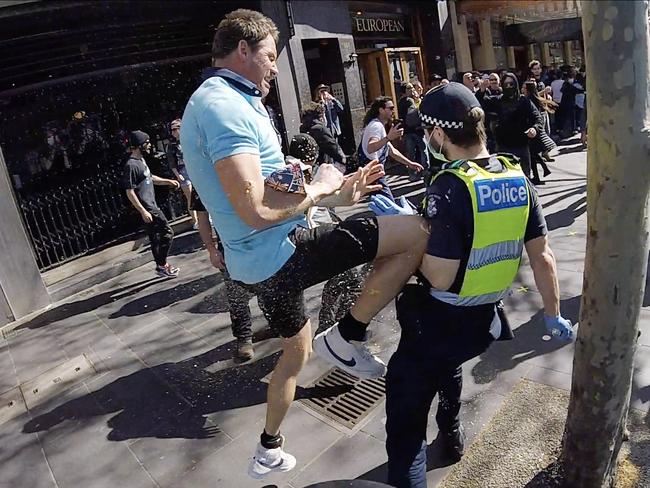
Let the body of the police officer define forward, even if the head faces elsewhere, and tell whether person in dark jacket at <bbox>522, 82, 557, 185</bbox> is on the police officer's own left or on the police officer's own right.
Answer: on the police officer's own right

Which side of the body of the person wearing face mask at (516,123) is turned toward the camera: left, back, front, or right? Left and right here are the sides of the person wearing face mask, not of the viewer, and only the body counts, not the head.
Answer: front

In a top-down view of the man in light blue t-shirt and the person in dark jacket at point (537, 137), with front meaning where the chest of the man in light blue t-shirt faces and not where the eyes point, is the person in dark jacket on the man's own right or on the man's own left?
on the man's own left

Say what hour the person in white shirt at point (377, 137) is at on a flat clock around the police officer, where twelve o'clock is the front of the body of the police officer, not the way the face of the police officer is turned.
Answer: The person in white shirt is roughly at 1 o'clock from the police officer.

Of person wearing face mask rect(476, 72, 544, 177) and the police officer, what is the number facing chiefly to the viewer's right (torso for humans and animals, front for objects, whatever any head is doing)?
0

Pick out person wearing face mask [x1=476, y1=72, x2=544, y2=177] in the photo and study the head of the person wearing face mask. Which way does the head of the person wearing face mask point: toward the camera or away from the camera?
toward the camera

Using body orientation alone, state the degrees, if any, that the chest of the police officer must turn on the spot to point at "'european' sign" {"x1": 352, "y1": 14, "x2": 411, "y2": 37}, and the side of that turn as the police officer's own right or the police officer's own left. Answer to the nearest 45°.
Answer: approximately 45° to the police officer's own right

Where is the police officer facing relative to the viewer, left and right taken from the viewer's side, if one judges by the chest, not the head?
facing away from the viewer and to the left of the viewer

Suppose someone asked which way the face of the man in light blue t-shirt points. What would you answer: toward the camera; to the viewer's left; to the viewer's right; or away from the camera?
to the viewer's right

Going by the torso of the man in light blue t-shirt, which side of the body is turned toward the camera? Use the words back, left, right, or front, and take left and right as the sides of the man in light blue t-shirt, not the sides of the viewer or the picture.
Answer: right

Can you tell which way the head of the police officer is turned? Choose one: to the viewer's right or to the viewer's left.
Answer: to the viewer's left

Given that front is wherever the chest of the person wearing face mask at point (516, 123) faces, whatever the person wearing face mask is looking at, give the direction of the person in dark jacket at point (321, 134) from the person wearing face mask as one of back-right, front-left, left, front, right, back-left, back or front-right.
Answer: front-right

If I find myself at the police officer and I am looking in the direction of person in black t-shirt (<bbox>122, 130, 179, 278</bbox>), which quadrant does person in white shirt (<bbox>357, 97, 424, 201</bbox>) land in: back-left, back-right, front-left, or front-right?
front-right

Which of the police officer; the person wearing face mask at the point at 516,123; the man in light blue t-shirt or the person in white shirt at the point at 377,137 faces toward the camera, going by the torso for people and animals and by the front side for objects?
the person wearing face mask

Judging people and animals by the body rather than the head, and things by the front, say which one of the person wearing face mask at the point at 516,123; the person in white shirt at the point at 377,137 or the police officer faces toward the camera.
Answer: the person wearing face mask

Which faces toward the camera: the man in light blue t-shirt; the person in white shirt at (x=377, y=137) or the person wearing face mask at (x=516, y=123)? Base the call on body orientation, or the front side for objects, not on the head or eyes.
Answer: the person wearing face mask

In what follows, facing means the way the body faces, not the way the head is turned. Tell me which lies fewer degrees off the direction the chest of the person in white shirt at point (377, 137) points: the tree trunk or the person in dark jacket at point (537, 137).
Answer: the person in dark jacket

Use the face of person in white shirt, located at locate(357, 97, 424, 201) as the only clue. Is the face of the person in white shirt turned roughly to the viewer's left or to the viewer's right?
to the viewer's right

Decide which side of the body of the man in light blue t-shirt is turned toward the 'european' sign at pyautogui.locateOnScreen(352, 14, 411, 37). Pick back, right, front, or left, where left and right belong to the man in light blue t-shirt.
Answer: left
